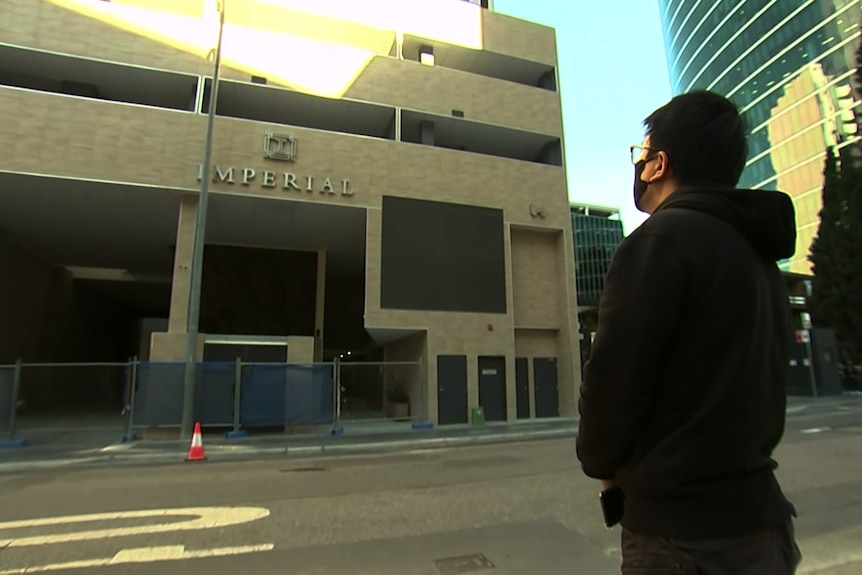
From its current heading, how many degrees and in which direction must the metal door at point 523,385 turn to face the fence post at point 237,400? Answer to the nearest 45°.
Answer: approximately 45° to its right

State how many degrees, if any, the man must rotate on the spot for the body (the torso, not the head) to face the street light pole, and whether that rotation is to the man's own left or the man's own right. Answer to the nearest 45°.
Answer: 0° — they already face it

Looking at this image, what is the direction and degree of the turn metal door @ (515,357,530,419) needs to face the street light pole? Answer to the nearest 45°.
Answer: approximately 45° to its right

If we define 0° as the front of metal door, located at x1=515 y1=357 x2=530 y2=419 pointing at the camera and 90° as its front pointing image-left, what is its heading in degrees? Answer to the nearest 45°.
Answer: approximately 0°

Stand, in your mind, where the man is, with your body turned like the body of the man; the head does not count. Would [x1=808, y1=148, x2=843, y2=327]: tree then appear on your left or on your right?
on your right

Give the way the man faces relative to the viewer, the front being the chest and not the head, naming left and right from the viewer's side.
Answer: facing away from the viewer and to the left of the viewer

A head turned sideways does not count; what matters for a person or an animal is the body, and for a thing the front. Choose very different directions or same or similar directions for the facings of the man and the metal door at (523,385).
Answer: very different directions

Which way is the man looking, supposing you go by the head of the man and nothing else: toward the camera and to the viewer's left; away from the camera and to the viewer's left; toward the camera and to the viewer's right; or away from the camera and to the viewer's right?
away from the camera and to the viewer's left

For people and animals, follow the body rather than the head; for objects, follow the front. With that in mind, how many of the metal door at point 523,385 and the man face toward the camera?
1

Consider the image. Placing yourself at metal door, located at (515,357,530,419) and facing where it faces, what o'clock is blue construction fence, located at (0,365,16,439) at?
The blue construction fence is roughly at 2 o'clock from the metal door.

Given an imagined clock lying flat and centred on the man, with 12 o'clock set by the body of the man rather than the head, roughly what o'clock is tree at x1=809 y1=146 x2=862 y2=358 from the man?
The tree is roughly at 2 o'clock from the man.

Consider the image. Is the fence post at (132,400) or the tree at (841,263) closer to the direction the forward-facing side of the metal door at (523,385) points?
the fence post
